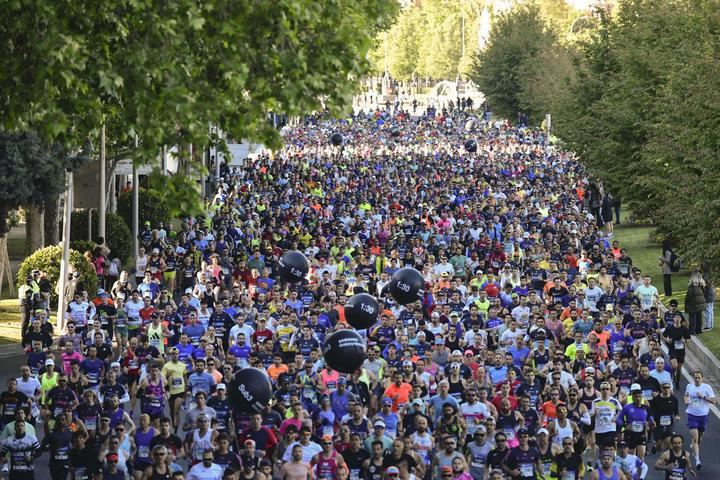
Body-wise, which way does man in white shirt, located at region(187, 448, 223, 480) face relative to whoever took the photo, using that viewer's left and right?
facing the viewer

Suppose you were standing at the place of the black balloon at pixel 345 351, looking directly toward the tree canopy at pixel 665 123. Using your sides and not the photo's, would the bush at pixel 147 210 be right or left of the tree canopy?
left

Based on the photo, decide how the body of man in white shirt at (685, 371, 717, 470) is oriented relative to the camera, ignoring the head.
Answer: toward the camera

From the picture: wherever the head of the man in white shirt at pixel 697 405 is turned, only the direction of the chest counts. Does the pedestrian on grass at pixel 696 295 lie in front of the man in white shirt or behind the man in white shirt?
behind

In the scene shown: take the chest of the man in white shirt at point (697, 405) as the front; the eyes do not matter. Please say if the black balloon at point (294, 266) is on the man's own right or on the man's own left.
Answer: on the man's own right

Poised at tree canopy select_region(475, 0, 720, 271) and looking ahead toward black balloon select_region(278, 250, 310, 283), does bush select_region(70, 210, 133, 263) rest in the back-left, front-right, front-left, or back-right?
front-right

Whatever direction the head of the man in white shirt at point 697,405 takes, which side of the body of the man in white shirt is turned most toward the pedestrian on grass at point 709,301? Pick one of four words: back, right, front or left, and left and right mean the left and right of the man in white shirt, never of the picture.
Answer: back

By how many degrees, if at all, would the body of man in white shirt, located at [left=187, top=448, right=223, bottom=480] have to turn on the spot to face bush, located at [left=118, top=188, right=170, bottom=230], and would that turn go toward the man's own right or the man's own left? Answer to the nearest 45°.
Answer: approximately 180°

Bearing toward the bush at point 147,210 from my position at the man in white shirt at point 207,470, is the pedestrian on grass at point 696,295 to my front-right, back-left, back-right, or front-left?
front-right

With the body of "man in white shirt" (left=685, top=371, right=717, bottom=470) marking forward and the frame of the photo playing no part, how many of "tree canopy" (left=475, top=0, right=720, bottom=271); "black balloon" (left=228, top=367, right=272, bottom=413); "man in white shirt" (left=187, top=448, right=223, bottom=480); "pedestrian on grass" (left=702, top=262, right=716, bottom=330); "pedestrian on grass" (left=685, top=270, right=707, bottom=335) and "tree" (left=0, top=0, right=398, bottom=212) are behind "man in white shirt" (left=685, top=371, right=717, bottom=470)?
3
